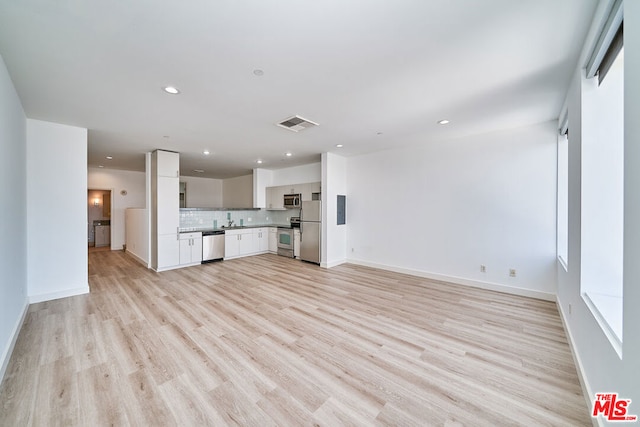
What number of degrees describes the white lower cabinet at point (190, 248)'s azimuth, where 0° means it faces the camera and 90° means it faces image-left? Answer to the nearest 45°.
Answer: approximately 0°

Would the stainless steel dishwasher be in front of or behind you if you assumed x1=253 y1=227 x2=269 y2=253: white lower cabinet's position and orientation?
in front

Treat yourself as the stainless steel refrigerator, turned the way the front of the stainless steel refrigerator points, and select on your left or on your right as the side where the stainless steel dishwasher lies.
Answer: on your right

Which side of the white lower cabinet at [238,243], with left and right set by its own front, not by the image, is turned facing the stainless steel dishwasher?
right

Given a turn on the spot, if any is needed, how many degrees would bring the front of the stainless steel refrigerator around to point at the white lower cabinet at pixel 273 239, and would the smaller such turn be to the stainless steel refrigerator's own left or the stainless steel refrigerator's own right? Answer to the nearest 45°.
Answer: approximately 90° to the stainless steel refrigerator's own right

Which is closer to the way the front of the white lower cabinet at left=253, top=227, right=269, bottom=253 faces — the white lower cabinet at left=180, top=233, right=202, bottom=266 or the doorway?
the white lower cabinet

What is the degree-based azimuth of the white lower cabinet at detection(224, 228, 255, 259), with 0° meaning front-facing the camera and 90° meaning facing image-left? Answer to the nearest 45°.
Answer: approximately 315°

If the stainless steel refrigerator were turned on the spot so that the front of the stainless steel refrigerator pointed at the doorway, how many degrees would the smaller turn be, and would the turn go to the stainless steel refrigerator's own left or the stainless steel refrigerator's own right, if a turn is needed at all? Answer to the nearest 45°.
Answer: approximately 45° to the stainless steel refrigerator's own right

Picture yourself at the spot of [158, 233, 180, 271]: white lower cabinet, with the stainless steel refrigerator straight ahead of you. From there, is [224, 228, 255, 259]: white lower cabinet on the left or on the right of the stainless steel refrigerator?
left

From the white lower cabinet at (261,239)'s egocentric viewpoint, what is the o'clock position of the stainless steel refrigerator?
The stainless steel refrigerator is roughly at 9 o'clock from the white lower cabinet.

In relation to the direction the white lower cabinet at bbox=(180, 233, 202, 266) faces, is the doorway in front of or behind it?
behind
